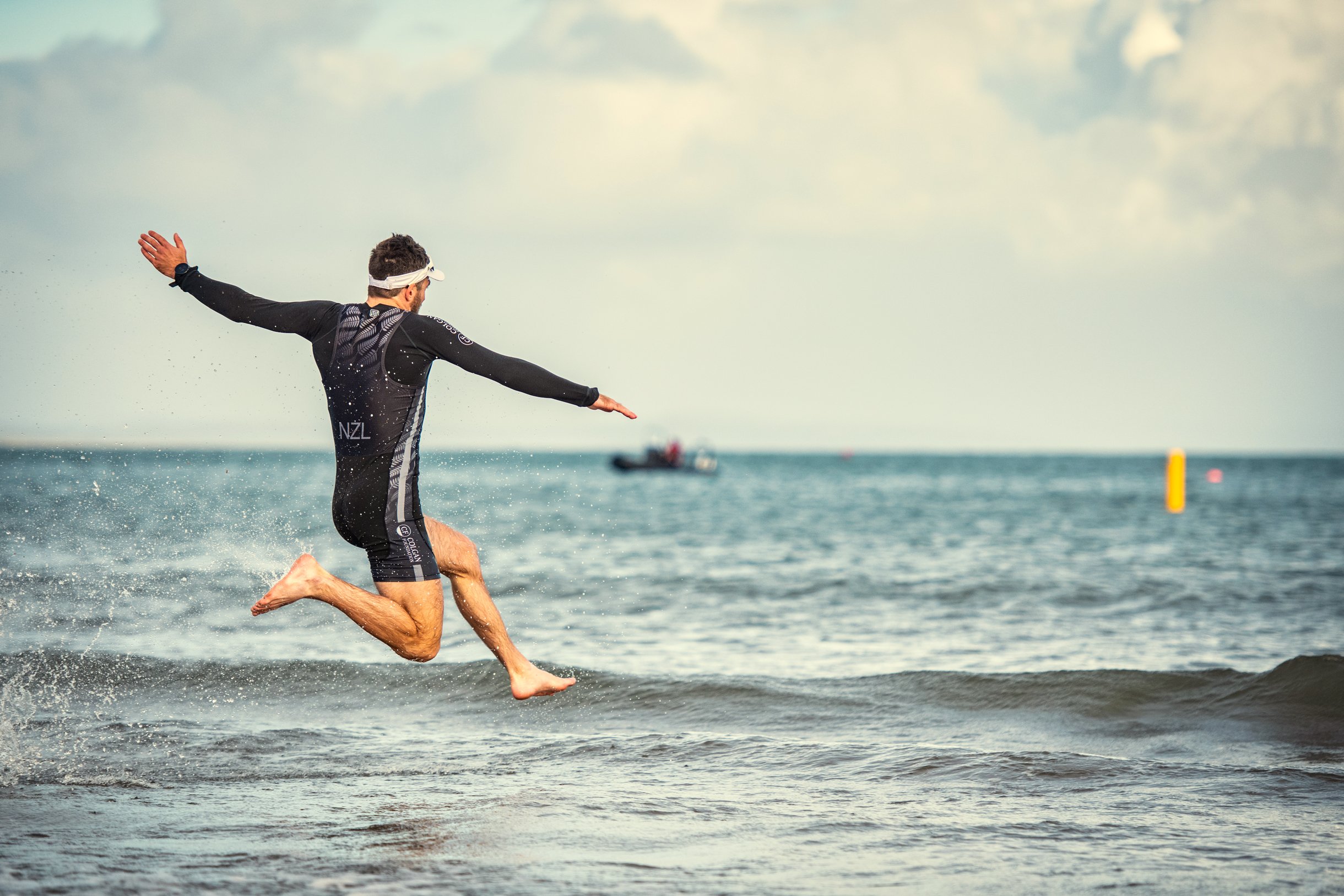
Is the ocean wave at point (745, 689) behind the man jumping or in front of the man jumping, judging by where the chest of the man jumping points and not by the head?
in front

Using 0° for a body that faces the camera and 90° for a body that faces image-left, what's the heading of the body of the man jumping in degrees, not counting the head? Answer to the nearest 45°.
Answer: approximately 225°

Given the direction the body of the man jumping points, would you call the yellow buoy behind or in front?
in front
